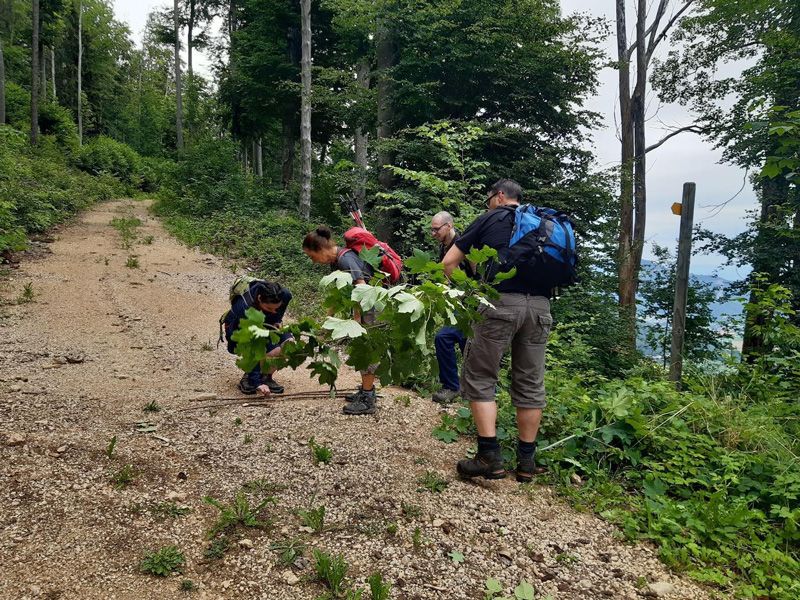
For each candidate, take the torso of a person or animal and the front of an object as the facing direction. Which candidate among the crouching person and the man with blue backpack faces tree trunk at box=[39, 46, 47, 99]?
the man with blue backpack

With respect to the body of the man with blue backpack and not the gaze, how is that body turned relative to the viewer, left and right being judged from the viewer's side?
facing away from the viewer and to the left of the viewer

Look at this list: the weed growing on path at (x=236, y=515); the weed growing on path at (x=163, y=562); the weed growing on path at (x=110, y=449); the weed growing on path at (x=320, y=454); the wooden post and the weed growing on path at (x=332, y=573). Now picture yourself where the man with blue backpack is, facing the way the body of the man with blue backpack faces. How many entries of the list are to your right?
1

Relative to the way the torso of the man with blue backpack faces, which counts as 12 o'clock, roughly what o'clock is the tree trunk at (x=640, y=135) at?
The tree trunk is roughly at 2 o'clock from the man with blue backpack.

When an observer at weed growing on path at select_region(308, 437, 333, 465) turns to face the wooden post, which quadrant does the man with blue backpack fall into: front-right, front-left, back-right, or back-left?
front-right

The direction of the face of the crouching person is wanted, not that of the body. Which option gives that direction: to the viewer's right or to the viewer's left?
to the viewer's right

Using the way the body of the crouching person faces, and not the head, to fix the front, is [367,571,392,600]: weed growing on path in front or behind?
in front

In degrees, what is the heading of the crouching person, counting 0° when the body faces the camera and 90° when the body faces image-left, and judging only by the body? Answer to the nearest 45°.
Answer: approximately 315°

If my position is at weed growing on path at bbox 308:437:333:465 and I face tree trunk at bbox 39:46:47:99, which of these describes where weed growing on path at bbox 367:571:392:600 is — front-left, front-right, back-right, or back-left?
back-left

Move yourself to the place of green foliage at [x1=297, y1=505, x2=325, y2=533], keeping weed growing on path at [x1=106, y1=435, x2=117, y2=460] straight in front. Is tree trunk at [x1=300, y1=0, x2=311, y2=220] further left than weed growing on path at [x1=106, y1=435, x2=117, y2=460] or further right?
right

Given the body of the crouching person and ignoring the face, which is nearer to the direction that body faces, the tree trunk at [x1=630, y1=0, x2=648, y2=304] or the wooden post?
the wooden post

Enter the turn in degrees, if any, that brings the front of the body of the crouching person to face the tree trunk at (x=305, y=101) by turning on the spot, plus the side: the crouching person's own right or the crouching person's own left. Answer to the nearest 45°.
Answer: approximately 135° to the crouching person's own left

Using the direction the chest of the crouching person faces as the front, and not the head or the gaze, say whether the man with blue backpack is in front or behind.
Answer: in front
